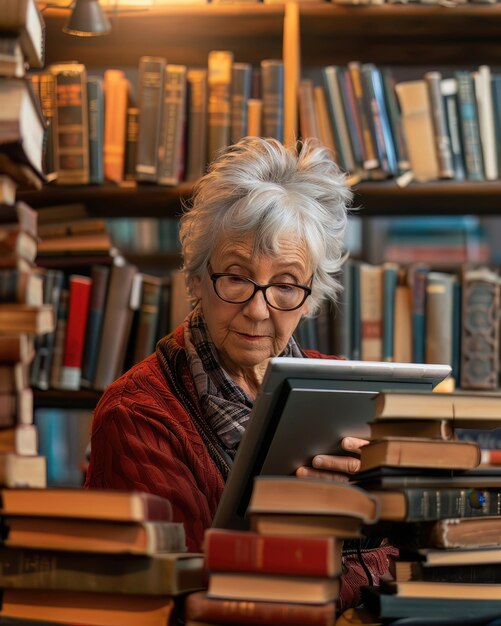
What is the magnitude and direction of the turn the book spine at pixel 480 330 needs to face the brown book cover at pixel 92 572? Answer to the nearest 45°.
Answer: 0° — it already faces it

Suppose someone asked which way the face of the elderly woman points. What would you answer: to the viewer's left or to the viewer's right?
to the viewer's right

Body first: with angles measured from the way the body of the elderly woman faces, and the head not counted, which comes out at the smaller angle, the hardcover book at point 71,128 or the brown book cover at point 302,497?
the brown book cover

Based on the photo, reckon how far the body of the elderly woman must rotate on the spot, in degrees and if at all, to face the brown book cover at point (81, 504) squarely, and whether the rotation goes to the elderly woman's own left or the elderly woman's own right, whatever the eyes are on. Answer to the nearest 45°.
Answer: approximately 45° to the elderly woman's own right

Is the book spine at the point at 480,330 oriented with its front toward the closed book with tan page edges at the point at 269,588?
yes

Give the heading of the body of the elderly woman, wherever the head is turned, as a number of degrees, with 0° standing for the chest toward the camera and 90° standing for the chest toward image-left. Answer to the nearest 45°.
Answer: approximately 315°

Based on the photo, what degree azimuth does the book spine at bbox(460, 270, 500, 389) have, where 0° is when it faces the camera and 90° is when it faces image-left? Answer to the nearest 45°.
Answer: approximately 0°
